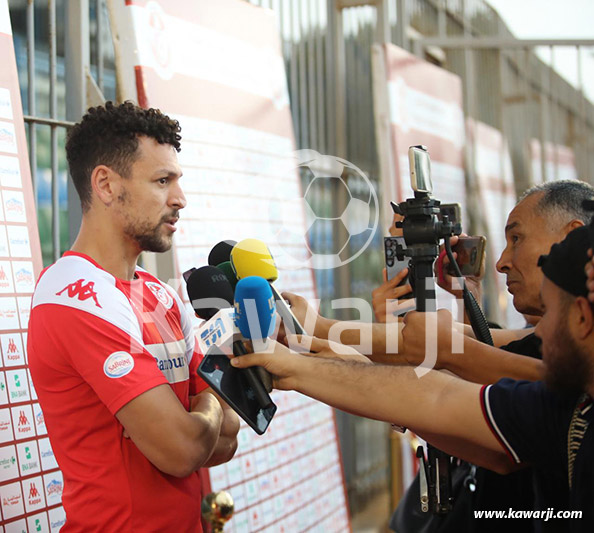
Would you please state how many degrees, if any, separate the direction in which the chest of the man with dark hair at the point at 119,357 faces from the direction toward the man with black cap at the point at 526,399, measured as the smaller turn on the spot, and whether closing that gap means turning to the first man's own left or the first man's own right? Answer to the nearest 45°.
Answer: approximately 45° to the first man's own right

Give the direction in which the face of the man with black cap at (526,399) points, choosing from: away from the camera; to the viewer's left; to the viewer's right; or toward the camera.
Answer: to the viewer's left

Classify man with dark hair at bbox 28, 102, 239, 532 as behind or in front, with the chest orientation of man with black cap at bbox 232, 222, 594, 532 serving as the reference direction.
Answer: in front

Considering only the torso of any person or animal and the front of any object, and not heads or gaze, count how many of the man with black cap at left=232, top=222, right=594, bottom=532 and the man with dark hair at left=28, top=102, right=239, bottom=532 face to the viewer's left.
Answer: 1

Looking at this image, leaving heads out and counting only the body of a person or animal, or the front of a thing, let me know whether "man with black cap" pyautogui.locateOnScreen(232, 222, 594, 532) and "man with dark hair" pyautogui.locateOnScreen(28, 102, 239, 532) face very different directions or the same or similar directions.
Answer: very different directions

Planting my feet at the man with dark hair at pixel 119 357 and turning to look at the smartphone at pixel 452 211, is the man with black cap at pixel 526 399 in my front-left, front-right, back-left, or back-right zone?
front-right

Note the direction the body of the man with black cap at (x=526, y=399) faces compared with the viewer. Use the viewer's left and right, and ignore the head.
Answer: facing to the left of the viewer

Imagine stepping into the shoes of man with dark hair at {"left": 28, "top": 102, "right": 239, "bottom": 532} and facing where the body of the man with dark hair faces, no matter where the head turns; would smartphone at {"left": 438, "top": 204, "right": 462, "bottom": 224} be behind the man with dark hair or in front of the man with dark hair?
in front

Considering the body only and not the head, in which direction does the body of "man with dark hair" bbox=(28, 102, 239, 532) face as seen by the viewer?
to the viewer's right
